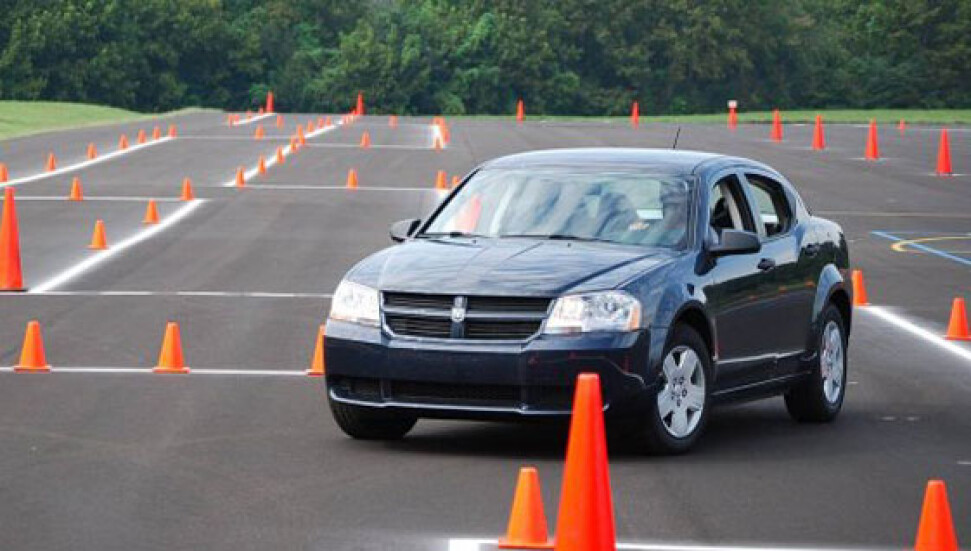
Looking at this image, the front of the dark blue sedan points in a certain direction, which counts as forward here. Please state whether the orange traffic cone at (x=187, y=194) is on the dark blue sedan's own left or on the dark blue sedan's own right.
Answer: on the dark blue sedan's own right

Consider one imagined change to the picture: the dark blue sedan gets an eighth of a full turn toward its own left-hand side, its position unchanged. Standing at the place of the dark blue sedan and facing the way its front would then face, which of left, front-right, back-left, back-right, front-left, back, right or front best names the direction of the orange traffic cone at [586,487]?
front

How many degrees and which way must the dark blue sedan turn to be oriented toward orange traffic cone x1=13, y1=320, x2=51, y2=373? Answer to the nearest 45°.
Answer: approximately 90° to its right

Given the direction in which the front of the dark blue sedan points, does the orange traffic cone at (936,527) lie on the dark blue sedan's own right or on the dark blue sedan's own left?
on the dark blue sedan's own left

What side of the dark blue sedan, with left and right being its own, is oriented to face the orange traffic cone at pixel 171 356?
right

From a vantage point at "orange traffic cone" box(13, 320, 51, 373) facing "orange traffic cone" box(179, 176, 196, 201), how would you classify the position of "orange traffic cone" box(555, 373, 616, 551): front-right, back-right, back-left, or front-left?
back-right

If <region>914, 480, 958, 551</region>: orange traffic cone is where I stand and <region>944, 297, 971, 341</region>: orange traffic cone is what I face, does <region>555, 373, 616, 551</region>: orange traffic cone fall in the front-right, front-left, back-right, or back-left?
back-left

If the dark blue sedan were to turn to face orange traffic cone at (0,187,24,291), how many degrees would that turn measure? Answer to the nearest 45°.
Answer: approximately 90° to its right

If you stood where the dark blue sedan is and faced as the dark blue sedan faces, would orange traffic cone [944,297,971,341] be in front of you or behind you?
behind

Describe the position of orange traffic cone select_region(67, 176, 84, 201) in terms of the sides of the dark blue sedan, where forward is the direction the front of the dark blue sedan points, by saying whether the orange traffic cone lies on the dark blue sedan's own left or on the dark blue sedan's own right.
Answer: on the dark blue sedan's own right
